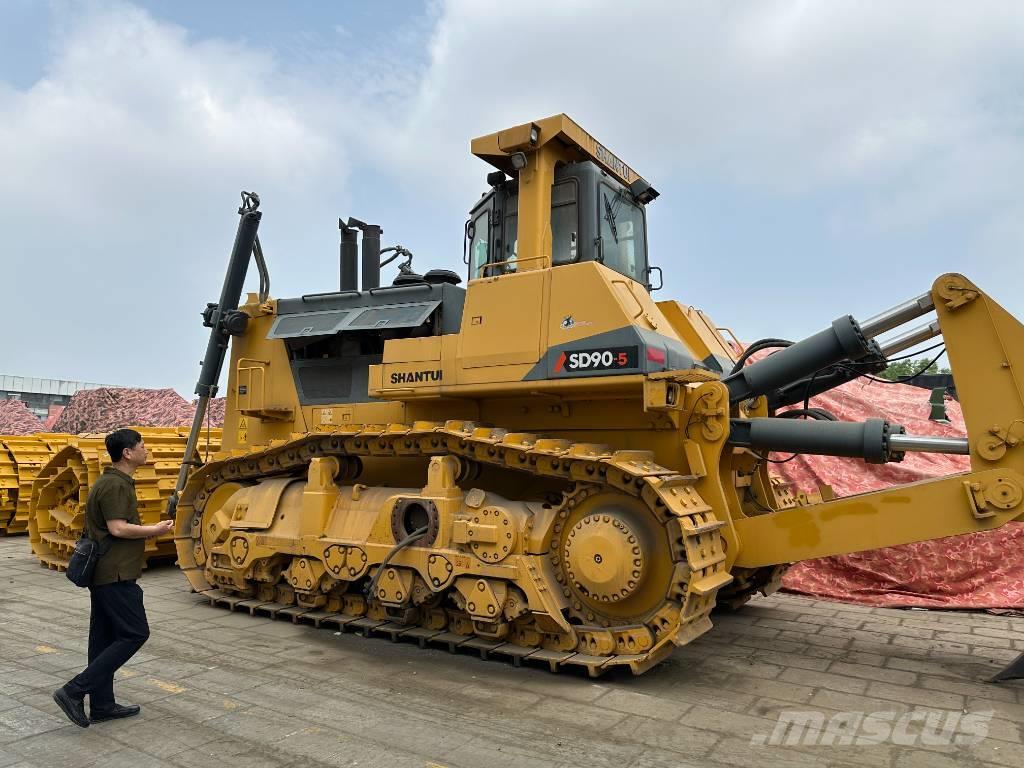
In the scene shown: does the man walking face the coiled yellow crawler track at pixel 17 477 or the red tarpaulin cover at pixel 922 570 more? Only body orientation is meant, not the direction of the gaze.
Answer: the red tarpaulin cover

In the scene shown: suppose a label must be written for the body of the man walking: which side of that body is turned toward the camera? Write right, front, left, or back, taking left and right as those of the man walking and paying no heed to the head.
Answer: right

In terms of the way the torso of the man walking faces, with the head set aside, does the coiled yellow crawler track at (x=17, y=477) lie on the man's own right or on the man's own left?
on the man's own left

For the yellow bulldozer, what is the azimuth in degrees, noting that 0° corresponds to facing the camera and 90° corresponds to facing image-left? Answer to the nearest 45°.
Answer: approximately 135°

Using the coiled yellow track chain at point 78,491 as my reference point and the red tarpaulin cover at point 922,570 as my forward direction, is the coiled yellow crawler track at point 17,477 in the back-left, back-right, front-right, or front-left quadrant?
back-left

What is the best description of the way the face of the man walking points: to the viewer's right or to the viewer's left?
to the viewer's right

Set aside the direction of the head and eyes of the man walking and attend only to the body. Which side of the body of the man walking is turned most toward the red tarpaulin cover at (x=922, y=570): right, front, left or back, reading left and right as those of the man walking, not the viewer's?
front
